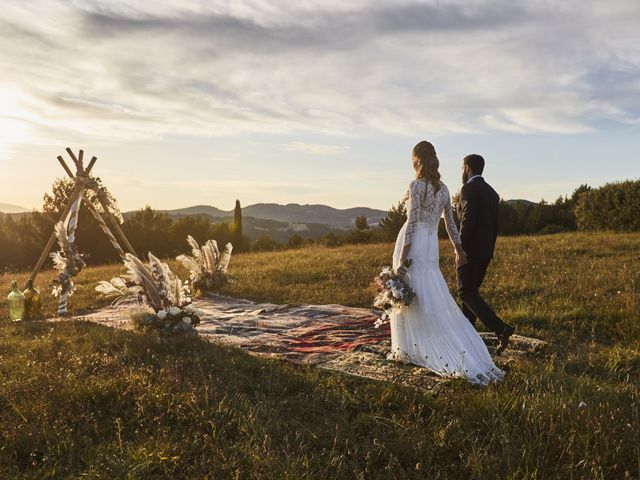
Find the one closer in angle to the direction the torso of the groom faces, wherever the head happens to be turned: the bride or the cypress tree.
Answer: the cypress tree

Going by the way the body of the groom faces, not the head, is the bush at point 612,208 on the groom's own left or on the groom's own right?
on the groom's own right

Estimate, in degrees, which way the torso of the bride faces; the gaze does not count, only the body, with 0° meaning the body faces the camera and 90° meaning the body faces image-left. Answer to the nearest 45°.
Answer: approximately 135°

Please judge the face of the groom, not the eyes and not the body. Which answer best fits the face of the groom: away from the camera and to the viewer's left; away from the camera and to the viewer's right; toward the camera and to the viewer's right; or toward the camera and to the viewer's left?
away from the camera and to the viewer's left

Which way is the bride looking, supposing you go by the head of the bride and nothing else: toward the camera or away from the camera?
away from the camera

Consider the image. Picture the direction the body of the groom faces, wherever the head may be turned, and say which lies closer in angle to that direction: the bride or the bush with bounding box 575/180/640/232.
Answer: the bush

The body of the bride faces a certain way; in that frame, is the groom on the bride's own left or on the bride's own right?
on the bride's own right
